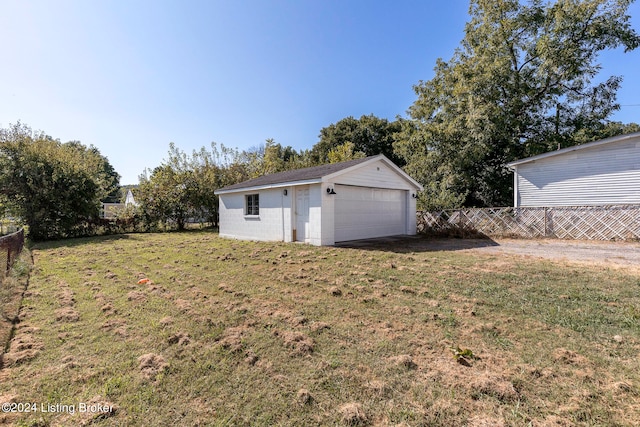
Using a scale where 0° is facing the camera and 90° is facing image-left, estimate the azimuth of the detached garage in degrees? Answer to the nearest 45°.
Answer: approximately 315°

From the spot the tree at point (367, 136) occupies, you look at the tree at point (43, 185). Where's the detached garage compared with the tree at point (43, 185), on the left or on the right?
left

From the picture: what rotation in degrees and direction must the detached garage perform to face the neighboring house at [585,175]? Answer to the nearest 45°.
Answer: approximately 45° to its left

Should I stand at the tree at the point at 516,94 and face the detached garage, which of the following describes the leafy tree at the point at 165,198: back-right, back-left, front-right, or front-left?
front-right

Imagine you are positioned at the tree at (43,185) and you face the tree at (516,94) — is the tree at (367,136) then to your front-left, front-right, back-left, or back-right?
front-left

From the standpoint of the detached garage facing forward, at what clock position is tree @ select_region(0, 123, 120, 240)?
The tree is roughly at 5 o'clock from the detached garage.

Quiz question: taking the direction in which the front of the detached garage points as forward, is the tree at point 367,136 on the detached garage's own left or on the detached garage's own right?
on the detached garage's own left

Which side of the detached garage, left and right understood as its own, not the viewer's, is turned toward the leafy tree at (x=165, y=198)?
back

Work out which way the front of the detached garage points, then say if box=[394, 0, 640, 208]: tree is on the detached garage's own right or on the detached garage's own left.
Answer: on the detached garage's own left

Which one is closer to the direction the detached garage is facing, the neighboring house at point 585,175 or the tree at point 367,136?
the neighboring house
